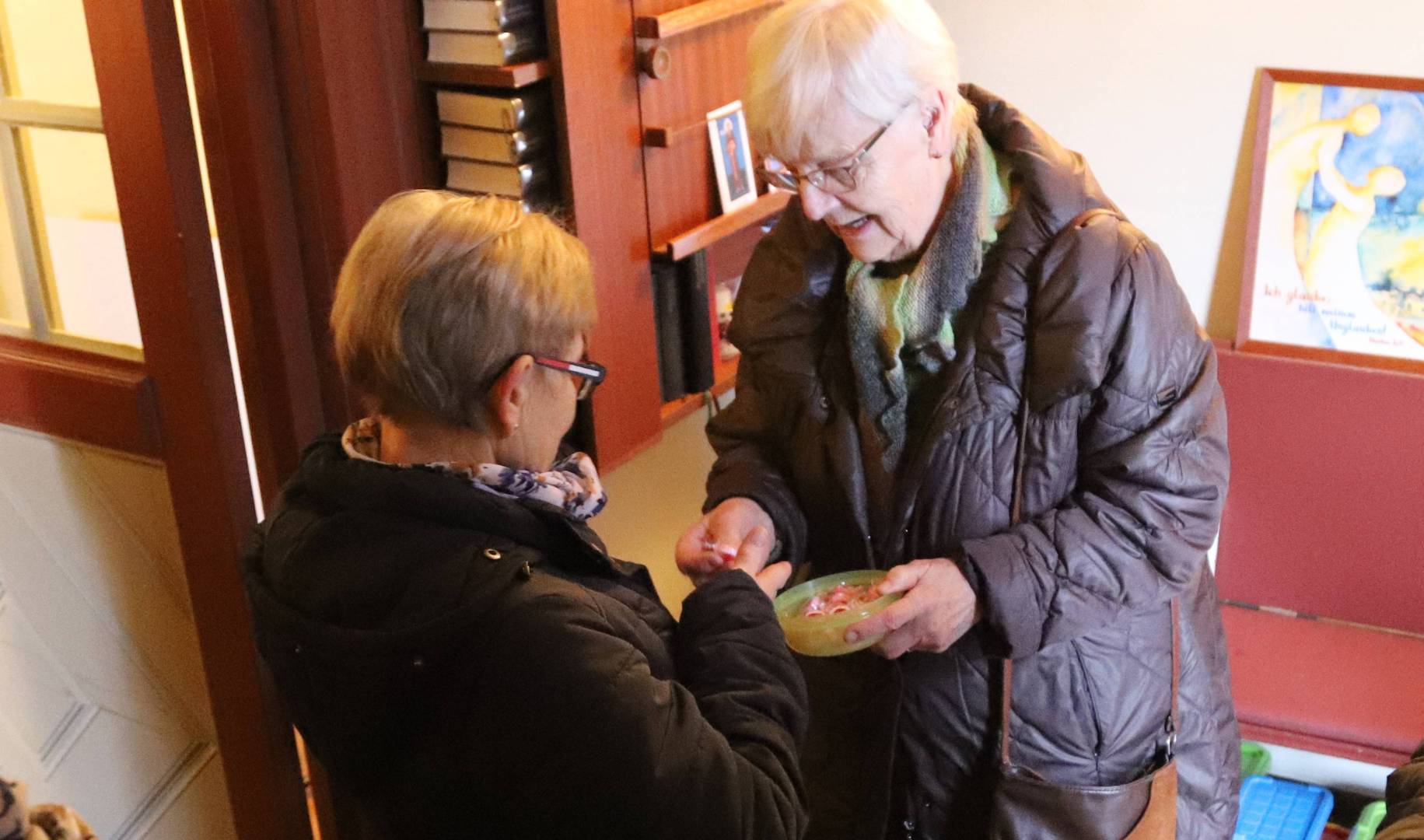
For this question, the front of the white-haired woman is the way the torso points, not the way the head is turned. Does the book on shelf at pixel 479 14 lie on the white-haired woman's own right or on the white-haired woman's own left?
on the white-haired woman's own right

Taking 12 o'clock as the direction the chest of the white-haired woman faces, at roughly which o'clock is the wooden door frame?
The wooden door frame is roughly at 2 o'clock from the white-haired woman.

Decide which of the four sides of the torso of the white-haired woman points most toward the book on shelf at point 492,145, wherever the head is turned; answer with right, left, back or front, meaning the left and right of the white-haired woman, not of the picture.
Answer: right

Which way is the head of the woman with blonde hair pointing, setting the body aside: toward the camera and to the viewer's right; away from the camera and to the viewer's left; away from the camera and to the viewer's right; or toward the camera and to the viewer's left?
away from the camera and to the viewer's right

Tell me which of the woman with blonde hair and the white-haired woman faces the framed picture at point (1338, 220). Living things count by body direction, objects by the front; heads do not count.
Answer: the woman with blonde hair

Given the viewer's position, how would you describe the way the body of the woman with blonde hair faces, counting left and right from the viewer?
facing away from the viewer and to the right of the viewer

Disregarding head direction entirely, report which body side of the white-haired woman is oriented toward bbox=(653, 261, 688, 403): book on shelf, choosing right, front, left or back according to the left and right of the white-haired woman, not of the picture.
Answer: right
